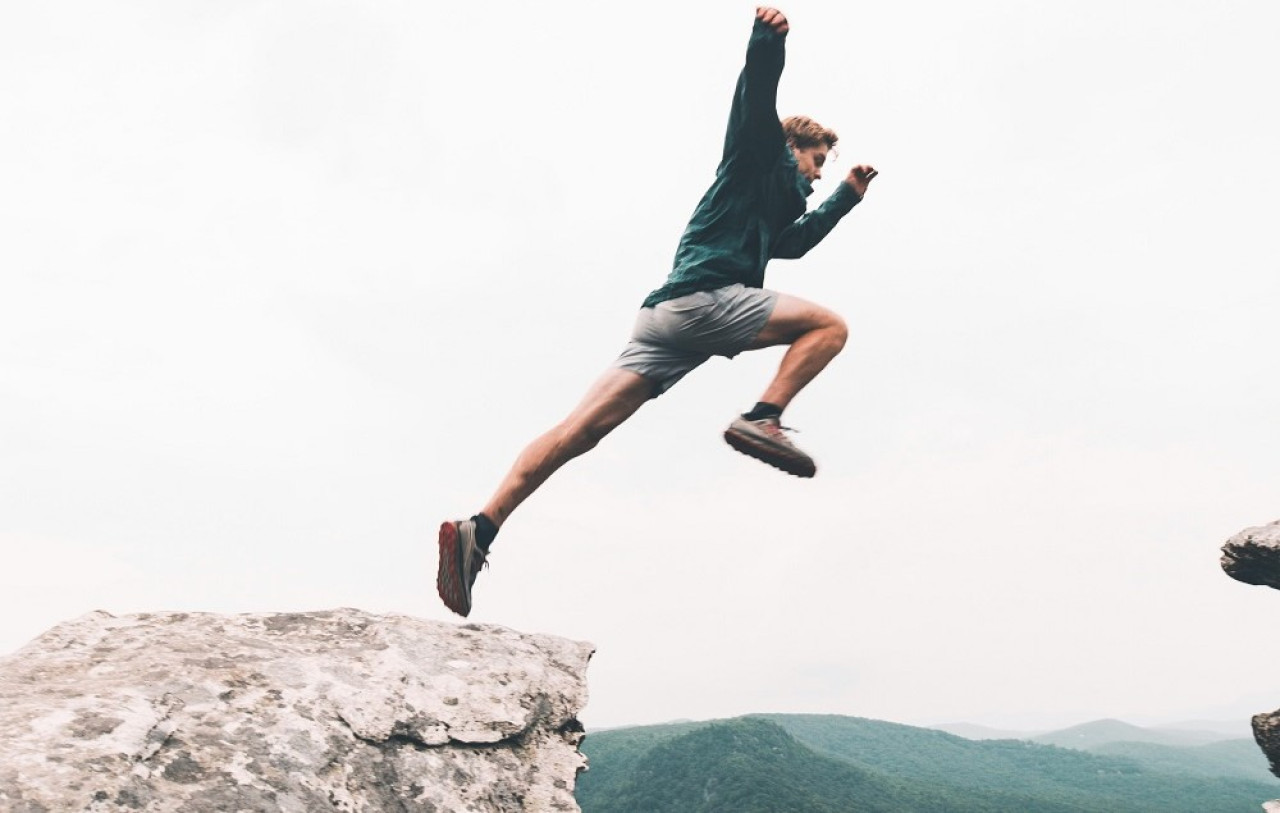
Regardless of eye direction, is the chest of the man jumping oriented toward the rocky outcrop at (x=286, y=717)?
no

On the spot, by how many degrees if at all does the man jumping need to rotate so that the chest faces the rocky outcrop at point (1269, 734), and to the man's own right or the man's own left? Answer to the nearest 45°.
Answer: approximately 45° to the man's own left

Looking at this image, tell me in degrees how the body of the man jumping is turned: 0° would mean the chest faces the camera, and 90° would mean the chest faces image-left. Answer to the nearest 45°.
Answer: approximately 270°

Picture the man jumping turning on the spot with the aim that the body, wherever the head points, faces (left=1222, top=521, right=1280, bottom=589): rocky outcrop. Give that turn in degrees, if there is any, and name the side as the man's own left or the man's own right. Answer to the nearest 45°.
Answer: approximately 45° to the man's own left
